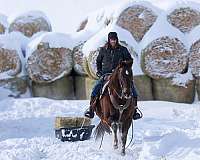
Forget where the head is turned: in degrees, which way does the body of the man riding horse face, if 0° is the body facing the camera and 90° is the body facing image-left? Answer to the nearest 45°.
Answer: approximately 0°

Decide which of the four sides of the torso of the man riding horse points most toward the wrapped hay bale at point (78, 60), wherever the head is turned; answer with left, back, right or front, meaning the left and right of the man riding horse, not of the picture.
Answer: back

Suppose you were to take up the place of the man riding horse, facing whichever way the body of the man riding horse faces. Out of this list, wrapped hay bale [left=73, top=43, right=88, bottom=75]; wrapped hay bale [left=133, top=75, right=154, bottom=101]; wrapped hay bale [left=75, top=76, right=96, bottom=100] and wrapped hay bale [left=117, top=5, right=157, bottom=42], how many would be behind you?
4

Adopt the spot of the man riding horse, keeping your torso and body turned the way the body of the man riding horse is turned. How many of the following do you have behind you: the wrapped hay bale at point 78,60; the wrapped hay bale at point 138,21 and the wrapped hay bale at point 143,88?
3

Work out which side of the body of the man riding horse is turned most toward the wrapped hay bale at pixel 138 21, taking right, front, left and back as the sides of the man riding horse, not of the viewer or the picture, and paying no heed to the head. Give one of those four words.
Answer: back

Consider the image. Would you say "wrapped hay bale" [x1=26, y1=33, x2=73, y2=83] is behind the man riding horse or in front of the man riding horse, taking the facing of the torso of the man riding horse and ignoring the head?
behind

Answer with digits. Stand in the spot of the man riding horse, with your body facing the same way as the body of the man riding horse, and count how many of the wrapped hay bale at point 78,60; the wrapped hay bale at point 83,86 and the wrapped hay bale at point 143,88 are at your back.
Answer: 3

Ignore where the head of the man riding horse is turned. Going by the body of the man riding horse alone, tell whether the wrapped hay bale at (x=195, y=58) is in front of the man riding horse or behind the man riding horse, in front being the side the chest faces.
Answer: behind

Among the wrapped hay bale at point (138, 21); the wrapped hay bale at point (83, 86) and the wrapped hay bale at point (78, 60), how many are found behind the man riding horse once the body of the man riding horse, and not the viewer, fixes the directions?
3
